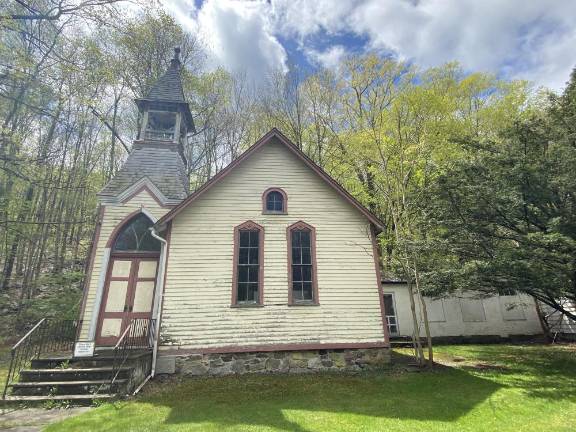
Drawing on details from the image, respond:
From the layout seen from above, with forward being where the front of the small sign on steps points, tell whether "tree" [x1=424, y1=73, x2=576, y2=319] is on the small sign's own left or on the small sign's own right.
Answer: on the small sign's own left

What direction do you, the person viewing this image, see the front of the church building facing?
facing the viewer

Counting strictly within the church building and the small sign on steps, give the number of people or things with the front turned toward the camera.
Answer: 2

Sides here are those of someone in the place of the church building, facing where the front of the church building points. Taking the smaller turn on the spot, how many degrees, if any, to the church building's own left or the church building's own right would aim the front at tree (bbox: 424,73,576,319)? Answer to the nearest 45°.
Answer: approximately 90° to the church building's own left
